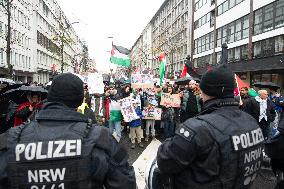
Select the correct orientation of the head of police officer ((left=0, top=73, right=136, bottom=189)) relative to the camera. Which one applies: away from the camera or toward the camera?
away from the camera

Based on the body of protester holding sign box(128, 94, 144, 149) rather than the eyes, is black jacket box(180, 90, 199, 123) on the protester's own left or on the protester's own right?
on the protester's own left

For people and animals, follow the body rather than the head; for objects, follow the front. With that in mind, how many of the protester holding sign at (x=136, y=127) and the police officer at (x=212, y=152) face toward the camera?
1

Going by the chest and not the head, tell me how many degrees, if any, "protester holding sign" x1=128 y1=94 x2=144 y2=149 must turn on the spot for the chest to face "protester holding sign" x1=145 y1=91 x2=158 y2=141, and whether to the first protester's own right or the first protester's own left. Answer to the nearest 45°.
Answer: approximately 135° to the first protester's own left

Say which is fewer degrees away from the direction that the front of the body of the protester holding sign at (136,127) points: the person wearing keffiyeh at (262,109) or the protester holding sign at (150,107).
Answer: the person wearing keffiyeh

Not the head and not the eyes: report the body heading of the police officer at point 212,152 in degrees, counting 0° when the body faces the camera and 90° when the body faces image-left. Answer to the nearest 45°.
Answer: approximately 135°

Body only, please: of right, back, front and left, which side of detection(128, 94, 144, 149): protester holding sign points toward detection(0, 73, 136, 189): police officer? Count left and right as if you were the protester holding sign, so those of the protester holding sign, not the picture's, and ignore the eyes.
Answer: front

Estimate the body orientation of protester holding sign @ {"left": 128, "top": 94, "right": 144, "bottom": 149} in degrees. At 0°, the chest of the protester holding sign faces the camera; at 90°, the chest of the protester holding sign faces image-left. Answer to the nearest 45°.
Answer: approximately 0°
